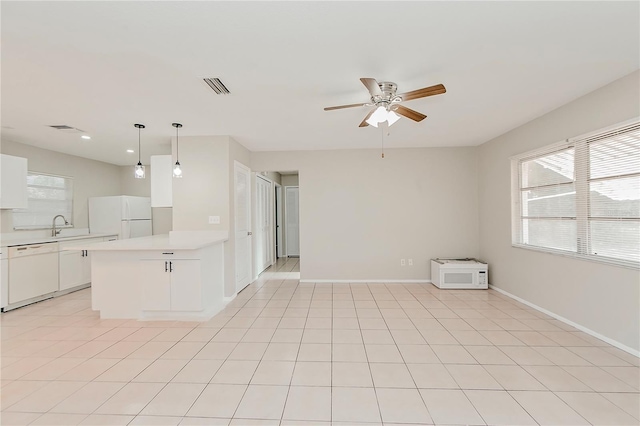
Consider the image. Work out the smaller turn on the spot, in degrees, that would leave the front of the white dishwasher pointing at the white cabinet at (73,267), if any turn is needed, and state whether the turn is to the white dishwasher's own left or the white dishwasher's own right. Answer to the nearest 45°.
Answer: approximately 90° to the white dishwasher's own left

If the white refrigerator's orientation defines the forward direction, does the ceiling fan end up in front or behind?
in front

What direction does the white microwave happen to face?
toward the camera

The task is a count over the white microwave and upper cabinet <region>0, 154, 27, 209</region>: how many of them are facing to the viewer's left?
0

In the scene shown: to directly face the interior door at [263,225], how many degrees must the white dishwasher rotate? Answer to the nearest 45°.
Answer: approximately 45° to its left

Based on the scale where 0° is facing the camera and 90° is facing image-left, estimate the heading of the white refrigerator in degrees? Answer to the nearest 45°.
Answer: approximately 315°

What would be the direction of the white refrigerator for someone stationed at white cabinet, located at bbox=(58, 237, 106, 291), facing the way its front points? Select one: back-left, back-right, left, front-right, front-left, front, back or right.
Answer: left

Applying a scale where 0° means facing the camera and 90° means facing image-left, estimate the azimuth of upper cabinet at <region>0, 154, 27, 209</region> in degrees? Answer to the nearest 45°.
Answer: approximately 315°
